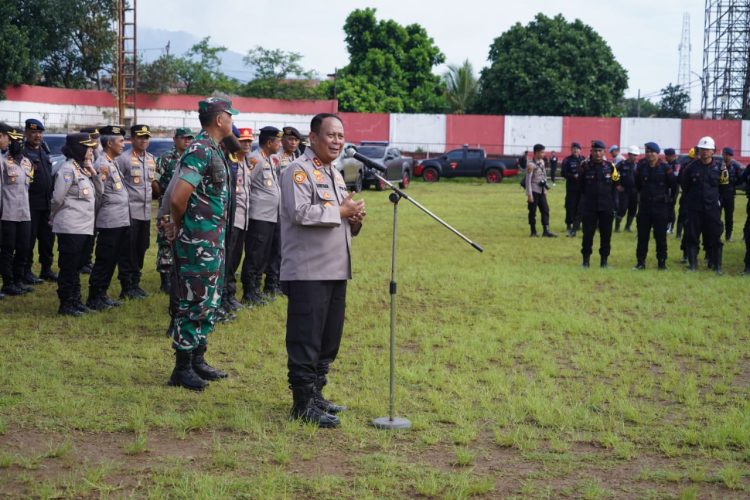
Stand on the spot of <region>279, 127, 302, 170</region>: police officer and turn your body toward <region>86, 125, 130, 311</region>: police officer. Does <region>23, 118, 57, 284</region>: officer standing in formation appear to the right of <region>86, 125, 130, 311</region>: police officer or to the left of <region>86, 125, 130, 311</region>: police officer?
right

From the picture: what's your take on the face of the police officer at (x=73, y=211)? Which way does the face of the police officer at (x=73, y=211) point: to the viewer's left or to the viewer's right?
to the viewer's right

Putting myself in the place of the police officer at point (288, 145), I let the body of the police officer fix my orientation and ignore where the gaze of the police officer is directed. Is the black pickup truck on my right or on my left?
on my left

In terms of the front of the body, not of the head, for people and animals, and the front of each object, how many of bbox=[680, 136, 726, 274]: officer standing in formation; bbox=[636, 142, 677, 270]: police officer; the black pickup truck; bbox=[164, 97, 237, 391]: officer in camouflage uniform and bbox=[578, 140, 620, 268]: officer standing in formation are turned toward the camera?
3

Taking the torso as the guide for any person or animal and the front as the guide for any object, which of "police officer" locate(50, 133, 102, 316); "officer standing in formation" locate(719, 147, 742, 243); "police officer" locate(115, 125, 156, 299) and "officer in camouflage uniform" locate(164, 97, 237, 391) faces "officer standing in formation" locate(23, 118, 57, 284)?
"officer standing in formation" locate(719, 147, 742, 243)

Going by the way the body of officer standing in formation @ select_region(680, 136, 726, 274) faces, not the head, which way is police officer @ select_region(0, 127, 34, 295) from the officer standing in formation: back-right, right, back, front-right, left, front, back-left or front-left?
front-right

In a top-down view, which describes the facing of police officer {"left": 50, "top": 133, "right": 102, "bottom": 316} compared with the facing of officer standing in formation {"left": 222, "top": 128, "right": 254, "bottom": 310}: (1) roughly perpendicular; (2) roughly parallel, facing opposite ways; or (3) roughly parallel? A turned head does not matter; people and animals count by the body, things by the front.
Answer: roughly parallel

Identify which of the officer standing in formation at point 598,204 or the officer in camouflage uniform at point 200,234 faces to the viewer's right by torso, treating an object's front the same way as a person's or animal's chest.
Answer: the officer in camouflage uniform

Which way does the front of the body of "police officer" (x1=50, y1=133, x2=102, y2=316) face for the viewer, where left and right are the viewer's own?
facing the viewer and to the right of the viewer

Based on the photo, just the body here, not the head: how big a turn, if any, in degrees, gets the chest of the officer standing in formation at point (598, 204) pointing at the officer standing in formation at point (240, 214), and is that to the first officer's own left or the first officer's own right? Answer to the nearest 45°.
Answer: approximately 45° to the first officer's own right

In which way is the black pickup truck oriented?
to the viewer's left

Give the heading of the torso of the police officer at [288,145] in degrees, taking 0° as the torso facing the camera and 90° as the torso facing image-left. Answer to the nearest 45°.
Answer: approximately 315°

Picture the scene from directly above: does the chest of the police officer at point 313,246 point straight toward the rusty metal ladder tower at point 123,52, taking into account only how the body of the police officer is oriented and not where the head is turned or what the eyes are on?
no

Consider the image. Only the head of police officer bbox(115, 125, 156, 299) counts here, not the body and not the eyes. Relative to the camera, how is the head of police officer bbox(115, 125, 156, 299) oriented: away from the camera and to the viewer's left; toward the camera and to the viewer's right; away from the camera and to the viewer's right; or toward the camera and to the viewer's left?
toward the camera and to the viewer's right

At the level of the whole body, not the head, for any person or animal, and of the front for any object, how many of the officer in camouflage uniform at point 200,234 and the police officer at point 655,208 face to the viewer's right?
1

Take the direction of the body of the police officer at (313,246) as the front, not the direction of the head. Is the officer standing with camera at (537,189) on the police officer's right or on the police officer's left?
on the police officer's left

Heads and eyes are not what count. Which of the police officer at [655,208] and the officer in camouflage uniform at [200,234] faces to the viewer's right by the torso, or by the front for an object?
the officer in camouflage uniform

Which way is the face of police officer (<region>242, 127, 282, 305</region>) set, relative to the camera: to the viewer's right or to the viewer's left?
to the viewer's right

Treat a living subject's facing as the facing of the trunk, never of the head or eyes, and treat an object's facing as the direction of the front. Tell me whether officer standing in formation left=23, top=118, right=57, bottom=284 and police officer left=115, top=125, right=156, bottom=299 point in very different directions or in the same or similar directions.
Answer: same or similar directions

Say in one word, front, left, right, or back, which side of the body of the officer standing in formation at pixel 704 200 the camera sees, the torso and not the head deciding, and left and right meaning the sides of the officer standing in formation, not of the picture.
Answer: front

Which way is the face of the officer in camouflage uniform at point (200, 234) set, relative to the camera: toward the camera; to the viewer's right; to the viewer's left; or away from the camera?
to the viewer's right

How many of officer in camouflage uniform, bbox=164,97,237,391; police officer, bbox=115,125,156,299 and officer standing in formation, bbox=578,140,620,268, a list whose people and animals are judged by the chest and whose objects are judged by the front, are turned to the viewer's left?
0
